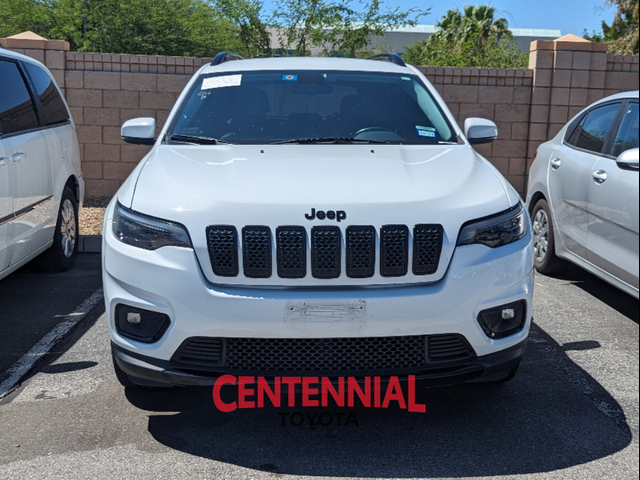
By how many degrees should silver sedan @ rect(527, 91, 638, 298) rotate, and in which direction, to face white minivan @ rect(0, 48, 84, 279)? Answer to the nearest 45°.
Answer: approximately 135° to its right

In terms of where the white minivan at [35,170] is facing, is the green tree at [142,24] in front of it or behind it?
behind

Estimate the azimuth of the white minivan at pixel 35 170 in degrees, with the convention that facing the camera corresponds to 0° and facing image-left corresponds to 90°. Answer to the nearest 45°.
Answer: approximately 45°

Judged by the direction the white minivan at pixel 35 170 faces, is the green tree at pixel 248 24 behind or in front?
behind

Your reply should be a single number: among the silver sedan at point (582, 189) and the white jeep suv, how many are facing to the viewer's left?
0

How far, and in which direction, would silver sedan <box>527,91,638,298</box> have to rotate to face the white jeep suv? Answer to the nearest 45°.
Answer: approximately 45° to its right

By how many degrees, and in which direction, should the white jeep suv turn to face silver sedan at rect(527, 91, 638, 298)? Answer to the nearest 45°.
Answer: approximately 135° to its left

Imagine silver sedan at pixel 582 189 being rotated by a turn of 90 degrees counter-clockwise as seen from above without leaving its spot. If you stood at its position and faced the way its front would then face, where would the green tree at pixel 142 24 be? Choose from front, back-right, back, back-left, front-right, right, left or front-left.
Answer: left

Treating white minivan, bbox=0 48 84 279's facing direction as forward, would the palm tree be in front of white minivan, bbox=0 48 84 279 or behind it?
behind

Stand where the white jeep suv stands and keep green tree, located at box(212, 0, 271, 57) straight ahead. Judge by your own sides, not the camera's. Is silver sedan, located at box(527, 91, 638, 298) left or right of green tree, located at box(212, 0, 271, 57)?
right

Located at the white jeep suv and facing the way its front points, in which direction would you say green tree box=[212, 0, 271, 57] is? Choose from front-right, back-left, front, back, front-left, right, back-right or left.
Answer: back

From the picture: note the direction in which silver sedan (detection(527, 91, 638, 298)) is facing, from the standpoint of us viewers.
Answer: facing the viewer and to the right of the viewer

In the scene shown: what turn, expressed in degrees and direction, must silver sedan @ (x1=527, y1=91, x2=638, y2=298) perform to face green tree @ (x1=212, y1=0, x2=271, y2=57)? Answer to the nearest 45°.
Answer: approximately 180°
